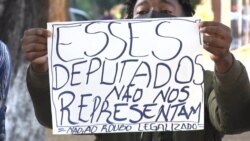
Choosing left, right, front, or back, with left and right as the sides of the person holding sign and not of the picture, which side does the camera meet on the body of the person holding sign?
front

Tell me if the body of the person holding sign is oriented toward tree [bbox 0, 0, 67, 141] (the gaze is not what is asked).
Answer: no

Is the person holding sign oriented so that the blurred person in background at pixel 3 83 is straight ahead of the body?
no

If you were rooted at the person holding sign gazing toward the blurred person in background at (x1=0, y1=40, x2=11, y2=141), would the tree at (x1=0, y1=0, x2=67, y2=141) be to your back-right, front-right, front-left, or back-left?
front-right

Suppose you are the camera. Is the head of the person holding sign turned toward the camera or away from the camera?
toward the camera
